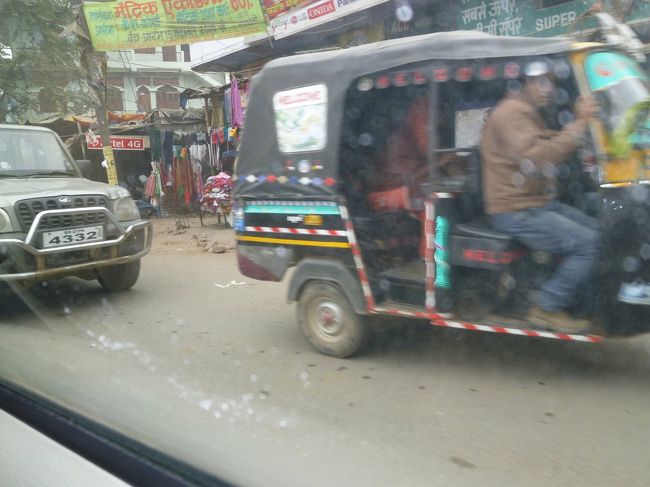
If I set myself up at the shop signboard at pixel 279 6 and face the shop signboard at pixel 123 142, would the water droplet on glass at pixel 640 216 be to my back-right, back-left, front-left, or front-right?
back-left

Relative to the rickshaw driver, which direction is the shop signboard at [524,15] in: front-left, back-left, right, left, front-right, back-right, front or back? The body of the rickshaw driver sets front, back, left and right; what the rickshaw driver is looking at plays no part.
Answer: left

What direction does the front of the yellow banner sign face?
toward the camera

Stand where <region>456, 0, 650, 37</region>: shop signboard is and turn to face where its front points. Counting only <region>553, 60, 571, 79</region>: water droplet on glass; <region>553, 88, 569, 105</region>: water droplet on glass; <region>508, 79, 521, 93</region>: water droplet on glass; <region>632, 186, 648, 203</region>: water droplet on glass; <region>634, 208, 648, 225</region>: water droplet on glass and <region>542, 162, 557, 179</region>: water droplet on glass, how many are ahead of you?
6

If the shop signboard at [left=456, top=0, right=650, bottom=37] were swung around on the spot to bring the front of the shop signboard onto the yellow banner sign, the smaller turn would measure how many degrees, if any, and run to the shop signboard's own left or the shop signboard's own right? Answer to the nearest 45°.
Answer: approximately 90° to the shop signboard's own right

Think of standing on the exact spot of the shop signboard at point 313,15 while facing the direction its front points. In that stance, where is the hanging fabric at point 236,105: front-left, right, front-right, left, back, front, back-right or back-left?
right

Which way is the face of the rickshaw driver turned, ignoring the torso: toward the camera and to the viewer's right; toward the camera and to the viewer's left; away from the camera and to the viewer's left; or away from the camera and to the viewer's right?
toward the camera and to the viewer's right

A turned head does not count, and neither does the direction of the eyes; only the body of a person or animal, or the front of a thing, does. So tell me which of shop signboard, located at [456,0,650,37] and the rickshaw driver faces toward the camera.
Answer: the shop signboard

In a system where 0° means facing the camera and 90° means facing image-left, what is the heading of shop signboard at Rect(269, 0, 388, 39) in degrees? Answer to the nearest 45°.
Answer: approximately 45°

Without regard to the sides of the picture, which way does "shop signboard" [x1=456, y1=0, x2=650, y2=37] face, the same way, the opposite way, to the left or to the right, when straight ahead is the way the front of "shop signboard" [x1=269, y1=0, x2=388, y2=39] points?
the same way

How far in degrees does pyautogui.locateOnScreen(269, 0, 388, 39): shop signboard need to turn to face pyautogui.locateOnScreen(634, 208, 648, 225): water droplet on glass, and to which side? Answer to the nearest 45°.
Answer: approximately 45° to its left

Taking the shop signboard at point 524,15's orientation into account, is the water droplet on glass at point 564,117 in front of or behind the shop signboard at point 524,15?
in front

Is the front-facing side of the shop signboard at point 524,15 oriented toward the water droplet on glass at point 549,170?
yes

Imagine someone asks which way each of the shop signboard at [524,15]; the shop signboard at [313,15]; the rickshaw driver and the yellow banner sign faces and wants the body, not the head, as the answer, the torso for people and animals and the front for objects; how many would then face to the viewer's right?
1

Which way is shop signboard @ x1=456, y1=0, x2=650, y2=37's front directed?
toward the camera

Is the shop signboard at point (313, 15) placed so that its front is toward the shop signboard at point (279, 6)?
no

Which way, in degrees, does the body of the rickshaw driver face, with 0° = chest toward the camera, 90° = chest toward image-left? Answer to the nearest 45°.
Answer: approximately 270°
